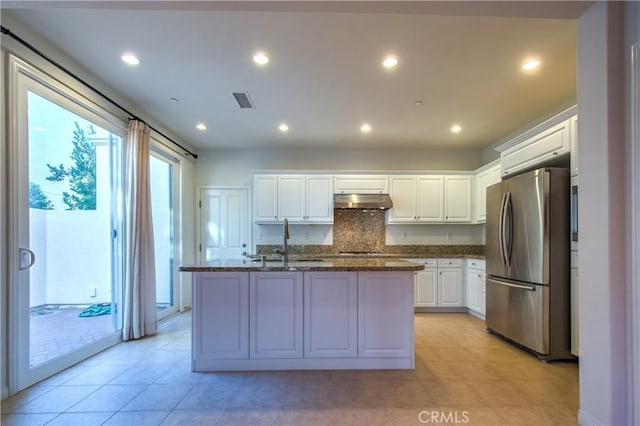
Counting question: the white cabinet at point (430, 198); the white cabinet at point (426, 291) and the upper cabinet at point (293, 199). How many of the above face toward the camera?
3

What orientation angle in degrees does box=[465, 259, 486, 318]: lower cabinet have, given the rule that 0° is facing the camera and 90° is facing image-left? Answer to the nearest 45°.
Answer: approximately 45°

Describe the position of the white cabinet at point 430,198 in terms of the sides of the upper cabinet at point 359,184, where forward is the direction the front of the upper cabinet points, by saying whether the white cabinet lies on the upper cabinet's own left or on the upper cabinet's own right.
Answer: on the upper cabinet's own left

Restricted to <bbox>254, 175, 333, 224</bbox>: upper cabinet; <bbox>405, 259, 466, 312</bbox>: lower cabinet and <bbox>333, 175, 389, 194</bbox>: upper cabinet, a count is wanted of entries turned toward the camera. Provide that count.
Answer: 3
